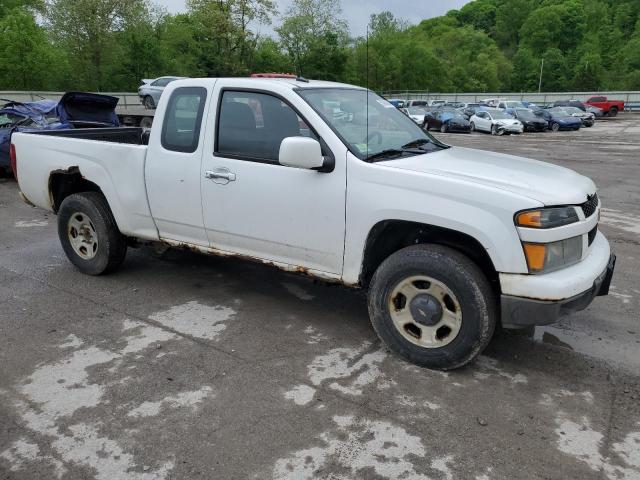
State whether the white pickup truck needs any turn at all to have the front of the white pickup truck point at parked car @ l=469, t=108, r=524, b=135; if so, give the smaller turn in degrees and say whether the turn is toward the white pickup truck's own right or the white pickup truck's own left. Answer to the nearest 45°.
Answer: approximately 135° to the white pickup truck's own left

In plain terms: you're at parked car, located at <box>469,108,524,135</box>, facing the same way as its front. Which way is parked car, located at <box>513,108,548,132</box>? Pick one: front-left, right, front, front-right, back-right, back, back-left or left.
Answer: left

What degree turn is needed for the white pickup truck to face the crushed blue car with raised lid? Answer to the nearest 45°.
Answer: approximately 180°

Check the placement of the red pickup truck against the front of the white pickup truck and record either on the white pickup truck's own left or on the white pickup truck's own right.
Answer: on the white pickup truck's own left

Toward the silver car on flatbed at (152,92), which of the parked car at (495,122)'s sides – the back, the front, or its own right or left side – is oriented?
right

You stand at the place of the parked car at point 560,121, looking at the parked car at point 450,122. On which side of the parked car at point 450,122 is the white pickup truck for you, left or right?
left

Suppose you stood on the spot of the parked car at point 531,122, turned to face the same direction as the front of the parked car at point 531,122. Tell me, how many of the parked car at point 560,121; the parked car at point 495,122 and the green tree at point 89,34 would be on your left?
1

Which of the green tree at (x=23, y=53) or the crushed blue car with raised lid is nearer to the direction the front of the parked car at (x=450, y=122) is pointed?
the crushed blue car with raised lid

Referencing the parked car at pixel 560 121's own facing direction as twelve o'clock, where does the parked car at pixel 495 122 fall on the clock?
the parked car at pixel 495 122 is roughly at 3 o'clock from the parked car at pixel 560 121.

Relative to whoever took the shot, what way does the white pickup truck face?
facing the viewer and to the right of the viewer
